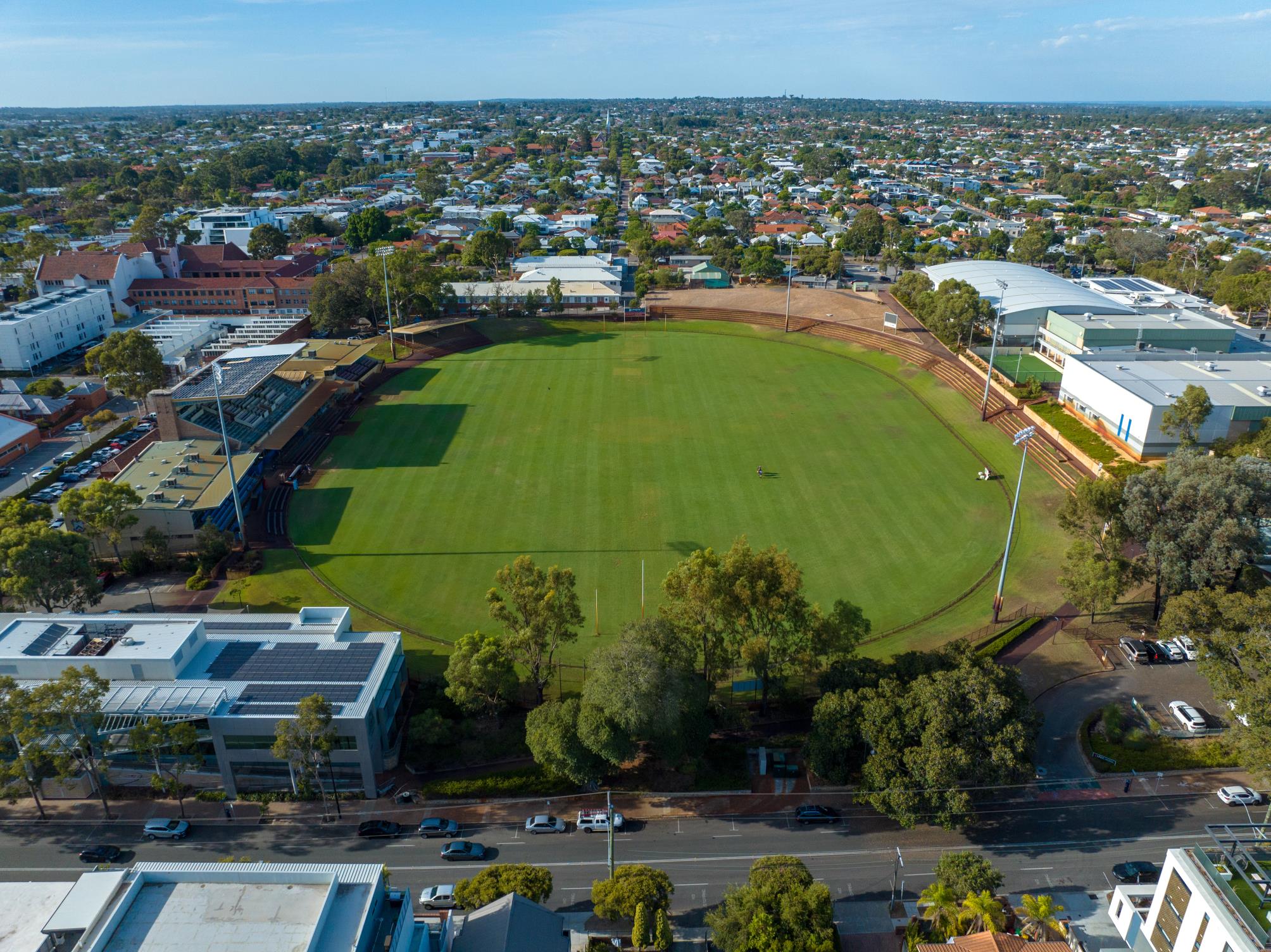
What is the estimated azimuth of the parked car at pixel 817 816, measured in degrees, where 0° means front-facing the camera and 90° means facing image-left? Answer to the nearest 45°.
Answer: approximately 270°

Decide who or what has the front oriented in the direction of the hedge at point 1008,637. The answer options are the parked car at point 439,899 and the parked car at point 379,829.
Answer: the parked car at point 379,829

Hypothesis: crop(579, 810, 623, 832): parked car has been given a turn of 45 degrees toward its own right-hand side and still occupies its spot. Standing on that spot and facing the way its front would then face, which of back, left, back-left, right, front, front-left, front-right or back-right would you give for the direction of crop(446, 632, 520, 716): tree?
back

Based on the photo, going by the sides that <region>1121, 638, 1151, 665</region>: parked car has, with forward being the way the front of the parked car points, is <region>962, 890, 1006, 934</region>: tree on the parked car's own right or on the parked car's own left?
on the parked car's own left

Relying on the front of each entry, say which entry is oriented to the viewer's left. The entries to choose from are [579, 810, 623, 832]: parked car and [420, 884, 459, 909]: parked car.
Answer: [420, 884, 459, 909]: parked car

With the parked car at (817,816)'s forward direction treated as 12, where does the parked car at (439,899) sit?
the parked car at (439,899) is roughly at 5 o'clock from the parked car at (817,816).

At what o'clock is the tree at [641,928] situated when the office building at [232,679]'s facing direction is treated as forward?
The tree is roughly at 11 o'clock from the office building.

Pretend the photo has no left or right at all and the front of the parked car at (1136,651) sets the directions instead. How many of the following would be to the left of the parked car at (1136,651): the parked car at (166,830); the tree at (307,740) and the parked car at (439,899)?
3

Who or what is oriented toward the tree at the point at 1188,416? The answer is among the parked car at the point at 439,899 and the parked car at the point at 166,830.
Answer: the parked car at the point at 166,830

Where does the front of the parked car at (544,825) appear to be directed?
to the viewer's right

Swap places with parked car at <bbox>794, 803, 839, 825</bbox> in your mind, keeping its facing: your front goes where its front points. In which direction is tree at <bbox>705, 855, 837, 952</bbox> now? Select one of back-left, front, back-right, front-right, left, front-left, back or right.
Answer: right

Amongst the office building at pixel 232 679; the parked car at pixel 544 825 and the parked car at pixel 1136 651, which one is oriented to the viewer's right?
the parked car at pixel 544 825

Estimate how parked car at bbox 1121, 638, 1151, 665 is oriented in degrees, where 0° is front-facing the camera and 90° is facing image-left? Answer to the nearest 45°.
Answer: approximately 135°

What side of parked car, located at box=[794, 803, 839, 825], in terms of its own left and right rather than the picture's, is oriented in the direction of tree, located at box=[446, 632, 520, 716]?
back

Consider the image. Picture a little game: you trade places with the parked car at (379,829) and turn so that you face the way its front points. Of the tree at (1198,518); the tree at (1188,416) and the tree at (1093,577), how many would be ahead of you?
3

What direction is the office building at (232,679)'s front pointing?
toward the camera
